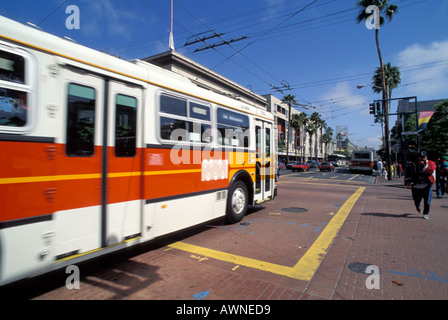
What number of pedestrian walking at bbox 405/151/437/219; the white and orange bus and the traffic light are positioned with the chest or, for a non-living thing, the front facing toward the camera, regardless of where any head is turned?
2

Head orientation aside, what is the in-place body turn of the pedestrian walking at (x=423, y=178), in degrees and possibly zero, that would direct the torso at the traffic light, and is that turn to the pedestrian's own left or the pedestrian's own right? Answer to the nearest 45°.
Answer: approximately 180°

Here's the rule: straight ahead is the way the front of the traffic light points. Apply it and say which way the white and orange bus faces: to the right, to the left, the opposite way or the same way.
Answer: the opposite way

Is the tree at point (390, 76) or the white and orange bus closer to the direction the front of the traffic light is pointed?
the white and orange bus

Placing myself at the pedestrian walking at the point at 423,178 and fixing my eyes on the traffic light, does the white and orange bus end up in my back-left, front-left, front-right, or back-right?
back-left

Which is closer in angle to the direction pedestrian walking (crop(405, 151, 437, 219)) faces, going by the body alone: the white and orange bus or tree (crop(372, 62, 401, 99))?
the white and orange bus

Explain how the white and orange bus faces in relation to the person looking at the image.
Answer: facing away from the viewer and to the right of the viewer

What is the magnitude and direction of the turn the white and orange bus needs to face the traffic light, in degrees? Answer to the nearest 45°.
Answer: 0° — it already faces it

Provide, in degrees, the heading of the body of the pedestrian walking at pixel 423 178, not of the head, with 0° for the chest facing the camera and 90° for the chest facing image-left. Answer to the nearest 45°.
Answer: approximately 0°

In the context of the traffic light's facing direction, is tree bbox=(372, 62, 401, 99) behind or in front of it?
behind

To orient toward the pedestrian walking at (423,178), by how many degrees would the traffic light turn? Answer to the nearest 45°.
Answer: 0° — it already faces them

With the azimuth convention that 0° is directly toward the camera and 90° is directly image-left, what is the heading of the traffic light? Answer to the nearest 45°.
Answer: approximately 0°
